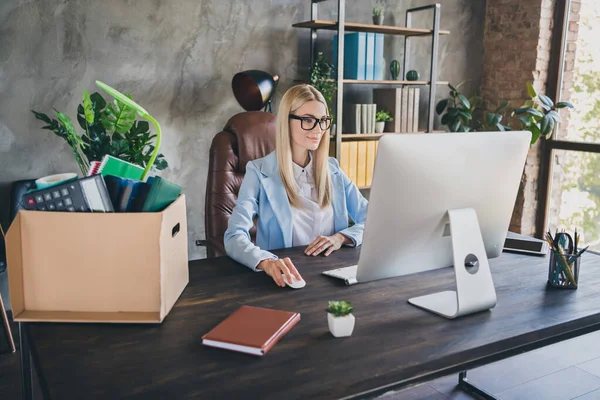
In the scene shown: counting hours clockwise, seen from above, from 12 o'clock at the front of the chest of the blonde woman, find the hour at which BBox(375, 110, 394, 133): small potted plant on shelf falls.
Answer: The small potted plant on shelf is roughly at 8 o'clock from the blonde woman.

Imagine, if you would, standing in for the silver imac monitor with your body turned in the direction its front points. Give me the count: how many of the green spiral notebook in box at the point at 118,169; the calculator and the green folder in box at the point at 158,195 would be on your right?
0

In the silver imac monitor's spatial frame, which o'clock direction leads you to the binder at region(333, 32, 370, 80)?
The binder is roughly at 1 o'clock from the silver imac monitor.

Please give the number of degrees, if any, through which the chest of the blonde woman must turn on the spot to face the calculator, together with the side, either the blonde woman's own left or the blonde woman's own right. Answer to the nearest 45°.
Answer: approximately 90° to the blonde woman's own right

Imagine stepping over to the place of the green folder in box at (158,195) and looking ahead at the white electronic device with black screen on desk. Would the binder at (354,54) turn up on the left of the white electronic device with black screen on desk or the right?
left

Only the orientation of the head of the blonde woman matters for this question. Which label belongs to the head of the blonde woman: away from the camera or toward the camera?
toward the camera

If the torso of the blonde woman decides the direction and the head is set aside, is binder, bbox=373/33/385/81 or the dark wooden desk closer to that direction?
the dark wooden desk

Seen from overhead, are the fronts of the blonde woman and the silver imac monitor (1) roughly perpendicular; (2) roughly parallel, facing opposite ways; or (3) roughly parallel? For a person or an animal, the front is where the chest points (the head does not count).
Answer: roughly parallel, facing opposite ways

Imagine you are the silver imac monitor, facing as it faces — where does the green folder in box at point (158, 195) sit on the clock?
The green folder in box is roughly at 10 o'clock from the silver imac monitor.

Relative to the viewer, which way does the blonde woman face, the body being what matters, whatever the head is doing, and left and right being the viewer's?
facing the viewer and to the right of the viewer

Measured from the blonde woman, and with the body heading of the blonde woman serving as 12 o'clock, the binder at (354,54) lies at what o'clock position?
The binder is roughly at 8 o'clock from the blonde woman.

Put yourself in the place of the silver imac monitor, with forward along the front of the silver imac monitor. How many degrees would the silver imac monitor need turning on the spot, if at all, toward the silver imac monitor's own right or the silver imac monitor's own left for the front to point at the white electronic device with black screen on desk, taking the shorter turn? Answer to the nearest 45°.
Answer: approximately 90° to the silver imac monitor's own right

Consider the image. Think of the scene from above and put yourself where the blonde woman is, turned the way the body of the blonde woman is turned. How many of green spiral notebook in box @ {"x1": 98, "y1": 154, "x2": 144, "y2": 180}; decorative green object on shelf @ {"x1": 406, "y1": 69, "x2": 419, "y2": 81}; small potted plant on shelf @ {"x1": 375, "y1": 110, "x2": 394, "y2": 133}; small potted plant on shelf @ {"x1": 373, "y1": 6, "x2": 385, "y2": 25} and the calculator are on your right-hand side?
2

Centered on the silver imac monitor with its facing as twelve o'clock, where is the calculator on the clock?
The calculator is roughly at 10 o'clock from the silver imac monitor.

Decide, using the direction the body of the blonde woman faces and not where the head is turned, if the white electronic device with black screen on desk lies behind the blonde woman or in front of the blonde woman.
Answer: in front

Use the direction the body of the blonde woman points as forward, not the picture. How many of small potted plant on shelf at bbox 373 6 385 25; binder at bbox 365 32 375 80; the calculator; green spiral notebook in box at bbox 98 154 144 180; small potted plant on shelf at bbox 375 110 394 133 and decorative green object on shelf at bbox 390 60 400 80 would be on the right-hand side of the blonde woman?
2

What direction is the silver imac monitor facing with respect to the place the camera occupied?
facing away from the viewer and to the left of the viewer
